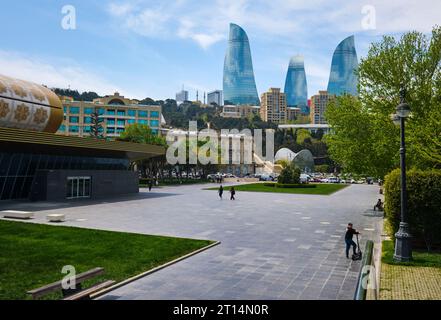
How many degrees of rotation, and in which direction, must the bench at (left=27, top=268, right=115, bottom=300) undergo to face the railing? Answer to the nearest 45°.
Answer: approximately 45° to its left

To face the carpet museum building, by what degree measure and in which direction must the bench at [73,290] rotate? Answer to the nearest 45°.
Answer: approximately 135° to its left

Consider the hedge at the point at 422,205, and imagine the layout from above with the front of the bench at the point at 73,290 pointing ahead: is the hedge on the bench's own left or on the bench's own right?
on the bench's own left

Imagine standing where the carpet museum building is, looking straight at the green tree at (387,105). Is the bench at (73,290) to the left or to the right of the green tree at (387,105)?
right

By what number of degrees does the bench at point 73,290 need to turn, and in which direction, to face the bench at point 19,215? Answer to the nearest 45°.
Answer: approximately 135° to its left

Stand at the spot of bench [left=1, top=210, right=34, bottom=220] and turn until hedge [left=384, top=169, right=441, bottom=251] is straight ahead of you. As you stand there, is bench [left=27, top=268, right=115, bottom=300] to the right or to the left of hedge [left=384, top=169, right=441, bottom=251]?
right

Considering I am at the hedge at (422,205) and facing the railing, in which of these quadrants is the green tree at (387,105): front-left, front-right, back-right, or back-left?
back-right

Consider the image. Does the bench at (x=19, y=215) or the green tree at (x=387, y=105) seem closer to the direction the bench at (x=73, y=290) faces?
the green tree

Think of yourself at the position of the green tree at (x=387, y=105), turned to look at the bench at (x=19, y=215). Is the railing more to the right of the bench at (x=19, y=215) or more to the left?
left

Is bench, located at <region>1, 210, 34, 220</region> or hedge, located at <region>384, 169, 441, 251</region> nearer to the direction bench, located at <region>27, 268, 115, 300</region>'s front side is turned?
the hedge

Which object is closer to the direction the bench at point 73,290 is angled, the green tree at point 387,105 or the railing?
the railing

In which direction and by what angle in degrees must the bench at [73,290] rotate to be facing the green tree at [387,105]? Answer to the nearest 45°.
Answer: approximately 90° to its left
